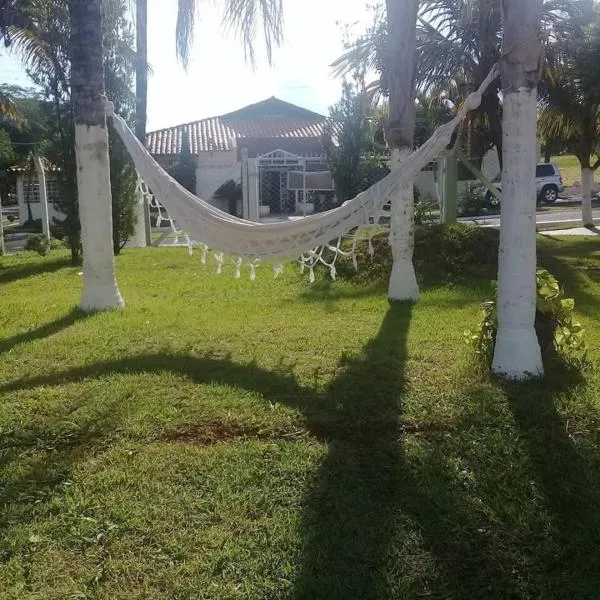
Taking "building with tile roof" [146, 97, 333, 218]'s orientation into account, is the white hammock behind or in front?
in front

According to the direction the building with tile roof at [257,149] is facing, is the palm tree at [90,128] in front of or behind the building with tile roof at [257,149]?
in front

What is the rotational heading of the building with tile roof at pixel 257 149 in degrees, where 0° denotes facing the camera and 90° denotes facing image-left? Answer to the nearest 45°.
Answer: approximately 0°

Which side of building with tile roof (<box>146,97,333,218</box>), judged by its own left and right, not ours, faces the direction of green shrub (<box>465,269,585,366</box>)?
front

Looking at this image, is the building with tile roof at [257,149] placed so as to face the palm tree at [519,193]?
yes

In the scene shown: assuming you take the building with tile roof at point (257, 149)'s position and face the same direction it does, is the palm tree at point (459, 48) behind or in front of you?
in front

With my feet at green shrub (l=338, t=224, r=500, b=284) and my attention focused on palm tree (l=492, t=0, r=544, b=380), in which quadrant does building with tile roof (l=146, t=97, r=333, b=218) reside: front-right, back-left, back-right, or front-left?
back-right

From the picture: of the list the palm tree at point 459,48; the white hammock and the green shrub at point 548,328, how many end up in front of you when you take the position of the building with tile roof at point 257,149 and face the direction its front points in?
3

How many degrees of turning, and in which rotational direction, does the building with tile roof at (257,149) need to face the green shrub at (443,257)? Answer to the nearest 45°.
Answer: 0° — it already faces it
